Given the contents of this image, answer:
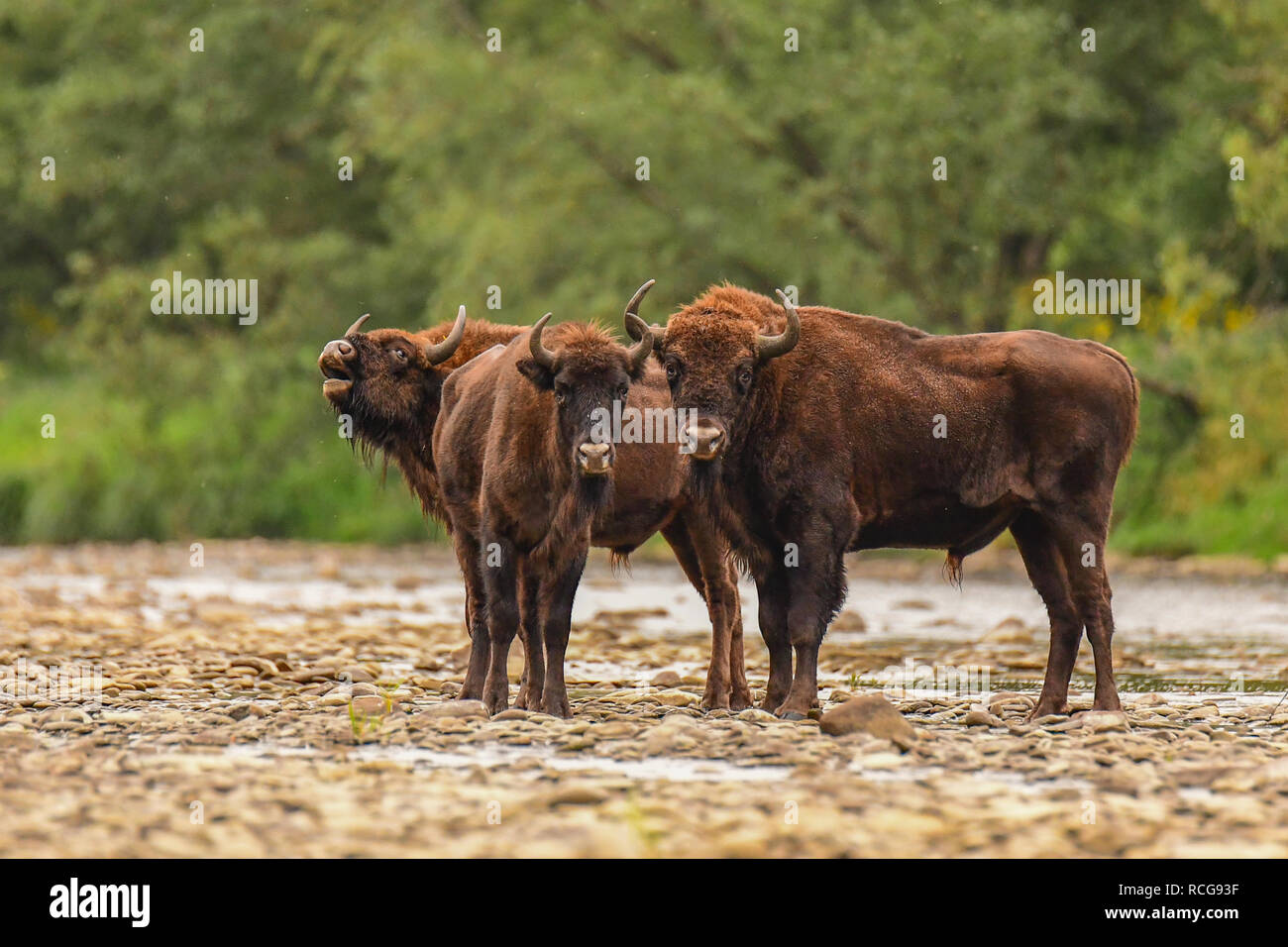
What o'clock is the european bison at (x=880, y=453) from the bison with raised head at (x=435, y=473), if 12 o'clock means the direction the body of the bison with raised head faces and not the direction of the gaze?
The european bison is roughly at 7 o'clock from the bison with raised head.

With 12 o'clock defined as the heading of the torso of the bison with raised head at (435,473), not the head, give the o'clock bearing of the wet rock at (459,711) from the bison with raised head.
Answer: The wet rock is roughly at 9 o'clock from the bison with raised head.

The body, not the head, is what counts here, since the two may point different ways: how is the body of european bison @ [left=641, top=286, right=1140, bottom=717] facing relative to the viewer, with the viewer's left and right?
facing to the left of the viewer

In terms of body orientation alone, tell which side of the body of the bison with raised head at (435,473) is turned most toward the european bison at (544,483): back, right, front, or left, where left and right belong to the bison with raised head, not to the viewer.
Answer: left

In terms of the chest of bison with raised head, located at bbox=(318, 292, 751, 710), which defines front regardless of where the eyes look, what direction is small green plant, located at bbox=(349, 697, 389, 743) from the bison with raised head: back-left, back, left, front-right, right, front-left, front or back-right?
left

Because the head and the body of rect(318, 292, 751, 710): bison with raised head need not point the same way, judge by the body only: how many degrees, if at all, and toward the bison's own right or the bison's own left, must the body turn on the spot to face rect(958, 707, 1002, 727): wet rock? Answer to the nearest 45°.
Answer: approximately 135° to the bison's own left

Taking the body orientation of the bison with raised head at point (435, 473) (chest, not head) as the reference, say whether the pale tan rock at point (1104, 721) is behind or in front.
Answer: behind

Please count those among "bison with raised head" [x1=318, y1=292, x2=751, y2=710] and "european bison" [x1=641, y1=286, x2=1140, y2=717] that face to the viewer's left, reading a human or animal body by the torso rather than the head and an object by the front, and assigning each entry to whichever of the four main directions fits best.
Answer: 2

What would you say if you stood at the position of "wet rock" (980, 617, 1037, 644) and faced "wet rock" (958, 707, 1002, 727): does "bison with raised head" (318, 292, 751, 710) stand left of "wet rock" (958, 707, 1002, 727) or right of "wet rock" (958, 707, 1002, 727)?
right

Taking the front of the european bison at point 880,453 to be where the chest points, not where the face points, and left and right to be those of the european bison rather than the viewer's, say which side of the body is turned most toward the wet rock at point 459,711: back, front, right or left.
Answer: front

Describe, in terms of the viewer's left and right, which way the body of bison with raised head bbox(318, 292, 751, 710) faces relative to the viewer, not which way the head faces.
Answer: facing to the left of the viewer
